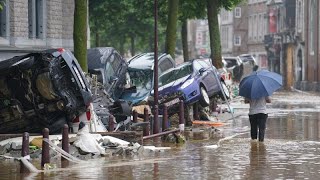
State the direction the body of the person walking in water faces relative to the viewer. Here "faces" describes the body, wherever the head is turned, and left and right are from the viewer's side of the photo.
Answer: facing away from the viewer

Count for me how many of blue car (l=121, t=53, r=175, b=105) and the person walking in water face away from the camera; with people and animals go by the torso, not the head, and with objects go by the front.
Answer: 1

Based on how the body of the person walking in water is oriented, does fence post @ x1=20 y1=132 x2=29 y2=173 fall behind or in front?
behind

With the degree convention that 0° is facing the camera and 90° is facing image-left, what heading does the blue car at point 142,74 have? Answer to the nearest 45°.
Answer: approximately 45°

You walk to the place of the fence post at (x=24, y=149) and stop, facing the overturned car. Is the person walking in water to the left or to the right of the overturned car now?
right

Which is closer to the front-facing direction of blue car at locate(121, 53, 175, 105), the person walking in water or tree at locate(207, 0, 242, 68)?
the person walking in water

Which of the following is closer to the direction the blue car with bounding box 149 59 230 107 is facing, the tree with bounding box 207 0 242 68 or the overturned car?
the overturned car

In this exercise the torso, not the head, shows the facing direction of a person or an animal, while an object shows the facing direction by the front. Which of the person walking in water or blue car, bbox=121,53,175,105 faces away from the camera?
the person walking in water

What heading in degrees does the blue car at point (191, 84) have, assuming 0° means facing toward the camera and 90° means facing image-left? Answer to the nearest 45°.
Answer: approximately 45°
